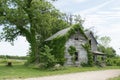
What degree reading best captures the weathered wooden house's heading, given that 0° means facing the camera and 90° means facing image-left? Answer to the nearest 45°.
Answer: approximately 315°

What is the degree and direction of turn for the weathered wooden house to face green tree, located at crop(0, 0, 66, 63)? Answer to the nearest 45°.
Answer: approximately 135° to its right

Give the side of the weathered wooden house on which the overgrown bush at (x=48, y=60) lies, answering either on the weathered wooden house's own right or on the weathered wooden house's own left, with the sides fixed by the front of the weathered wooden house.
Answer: on the weathered wooden house's own right
